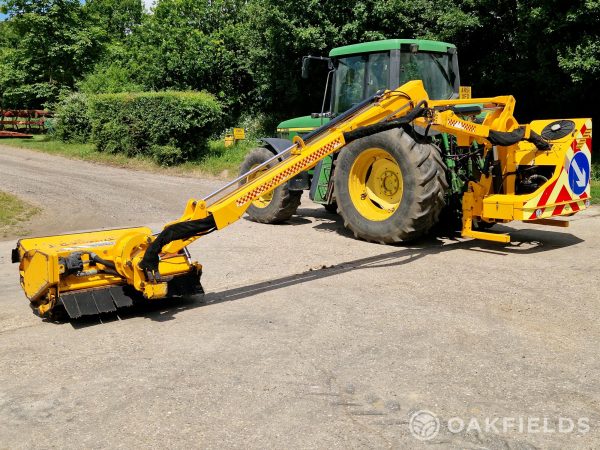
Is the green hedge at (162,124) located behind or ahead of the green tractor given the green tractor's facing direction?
ahead

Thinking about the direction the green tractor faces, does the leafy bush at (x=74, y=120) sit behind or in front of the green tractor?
in front

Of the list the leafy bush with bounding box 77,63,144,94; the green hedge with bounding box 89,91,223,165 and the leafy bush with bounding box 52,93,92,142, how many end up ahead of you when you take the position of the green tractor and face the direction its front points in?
3

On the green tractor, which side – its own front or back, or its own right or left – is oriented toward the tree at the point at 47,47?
front

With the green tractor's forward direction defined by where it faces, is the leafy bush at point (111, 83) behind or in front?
in front

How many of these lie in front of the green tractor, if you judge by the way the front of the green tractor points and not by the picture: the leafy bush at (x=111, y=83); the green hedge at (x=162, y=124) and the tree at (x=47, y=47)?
3

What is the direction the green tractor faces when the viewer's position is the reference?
facing away from the viewer and to the left of the viewer
